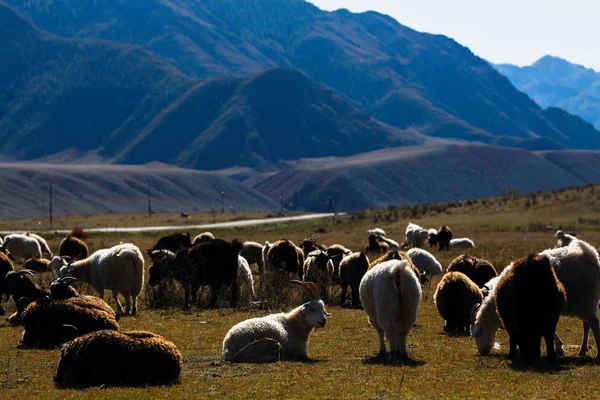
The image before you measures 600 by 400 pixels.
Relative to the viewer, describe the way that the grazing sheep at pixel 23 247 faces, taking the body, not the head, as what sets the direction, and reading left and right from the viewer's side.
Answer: facing to the left of the viewer

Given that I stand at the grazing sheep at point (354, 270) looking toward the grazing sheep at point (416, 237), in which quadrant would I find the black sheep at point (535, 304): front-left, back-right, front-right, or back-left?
back-right

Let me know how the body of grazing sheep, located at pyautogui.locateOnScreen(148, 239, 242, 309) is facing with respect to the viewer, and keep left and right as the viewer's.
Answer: facing to the left of the viewer

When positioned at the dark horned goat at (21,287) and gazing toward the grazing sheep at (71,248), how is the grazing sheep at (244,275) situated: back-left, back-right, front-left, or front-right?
front-right

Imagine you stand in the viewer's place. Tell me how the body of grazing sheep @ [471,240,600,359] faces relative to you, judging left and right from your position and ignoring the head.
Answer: facing to the left of the viewer

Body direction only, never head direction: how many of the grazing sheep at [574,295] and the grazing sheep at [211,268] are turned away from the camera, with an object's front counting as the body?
0

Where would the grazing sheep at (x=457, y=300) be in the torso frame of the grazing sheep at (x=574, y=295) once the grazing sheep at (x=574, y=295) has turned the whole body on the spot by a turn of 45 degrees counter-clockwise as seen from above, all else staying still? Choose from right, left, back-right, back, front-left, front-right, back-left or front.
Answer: right
